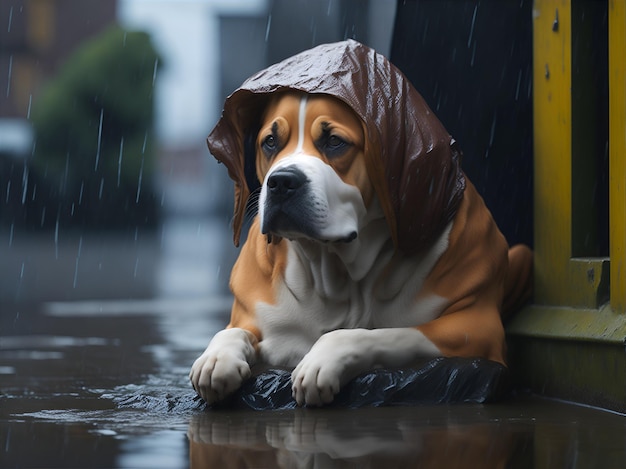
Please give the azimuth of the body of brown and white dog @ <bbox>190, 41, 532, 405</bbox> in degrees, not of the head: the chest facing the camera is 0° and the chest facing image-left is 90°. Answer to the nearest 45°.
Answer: approximately 45°

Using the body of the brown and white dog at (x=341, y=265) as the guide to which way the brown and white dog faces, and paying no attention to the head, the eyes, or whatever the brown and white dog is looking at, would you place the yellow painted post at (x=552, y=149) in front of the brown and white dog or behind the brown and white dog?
behind

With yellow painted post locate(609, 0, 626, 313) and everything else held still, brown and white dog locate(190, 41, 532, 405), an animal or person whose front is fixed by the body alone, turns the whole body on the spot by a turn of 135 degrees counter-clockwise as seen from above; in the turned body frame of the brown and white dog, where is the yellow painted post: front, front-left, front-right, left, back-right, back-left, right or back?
front

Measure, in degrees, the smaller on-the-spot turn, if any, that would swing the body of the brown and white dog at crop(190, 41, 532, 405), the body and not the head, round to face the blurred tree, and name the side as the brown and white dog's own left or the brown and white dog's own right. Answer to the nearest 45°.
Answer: approximately 135° to the brown and white dog's own right

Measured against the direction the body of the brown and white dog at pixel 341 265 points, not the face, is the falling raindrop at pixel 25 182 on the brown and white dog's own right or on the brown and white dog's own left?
on the brown and white dog's own right

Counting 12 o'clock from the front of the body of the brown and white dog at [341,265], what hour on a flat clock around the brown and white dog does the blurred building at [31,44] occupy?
The blurred building is roughly at 4 o'clock from the brown and white dog.
